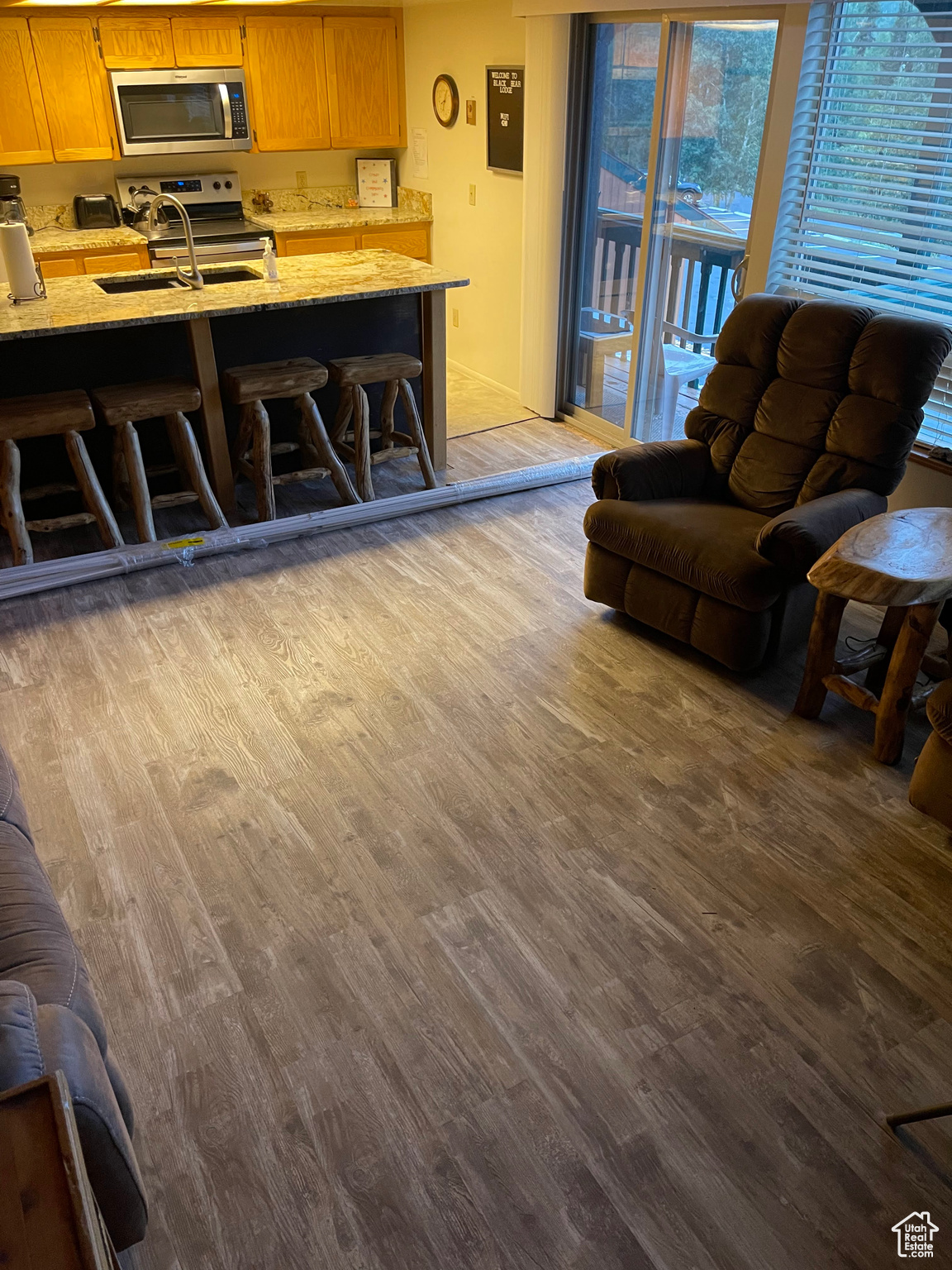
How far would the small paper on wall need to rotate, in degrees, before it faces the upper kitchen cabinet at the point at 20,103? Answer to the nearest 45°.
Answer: approximately 45° to its right

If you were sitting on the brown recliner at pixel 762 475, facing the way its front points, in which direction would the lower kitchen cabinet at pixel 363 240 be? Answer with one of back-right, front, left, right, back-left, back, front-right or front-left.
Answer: right

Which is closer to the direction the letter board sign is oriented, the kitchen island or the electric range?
the kitchen island

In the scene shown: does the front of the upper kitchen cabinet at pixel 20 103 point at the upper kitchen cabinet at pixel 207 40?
no

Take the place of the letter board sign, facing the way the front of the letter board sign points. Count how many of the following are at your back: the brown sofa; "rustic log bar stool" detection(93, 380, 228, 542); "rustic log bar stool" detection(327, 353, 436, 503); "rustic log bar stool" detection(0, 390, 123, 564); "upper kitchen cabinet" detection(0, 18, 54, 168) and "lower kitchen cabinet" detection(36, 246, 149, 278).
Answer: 0

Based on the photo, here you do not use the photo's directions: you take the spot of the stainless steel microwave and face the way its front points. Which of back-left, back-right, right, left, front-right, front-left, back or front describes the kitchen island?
front

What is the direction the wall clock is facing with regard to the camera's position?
facing the viewer and to the left of the viewer

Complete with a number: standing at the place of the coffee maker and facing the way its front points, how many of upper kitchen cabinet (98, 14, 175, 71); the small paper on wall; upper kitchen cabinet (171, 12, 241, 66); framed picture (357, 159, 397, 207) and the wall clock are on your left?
5

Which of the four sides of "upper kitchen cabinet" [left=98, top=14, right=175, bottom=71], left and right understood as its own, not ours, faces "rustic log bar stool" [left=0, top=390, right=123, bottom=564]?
front

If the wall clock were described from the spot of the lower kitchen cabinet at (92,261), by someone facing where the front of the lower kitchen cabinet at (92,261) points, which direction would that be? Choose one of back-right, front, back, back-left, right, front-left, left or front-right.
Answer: left

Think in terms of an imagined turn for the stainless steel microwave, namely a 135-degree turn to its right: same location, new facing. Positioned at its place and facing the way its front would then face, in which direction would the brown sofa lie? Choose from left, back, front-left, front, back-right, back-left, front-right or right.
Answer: back-left

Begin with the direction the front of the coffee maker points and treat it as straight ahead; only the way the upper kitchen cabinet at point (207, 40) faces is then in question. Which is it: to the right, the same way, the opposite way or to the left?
the same way

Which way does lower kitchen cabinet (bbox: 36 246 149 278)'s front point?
toward the camera

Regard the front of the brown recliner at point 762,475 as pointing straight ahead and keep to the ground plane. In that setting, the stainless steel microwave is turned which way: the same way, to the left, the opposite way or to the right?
to the left

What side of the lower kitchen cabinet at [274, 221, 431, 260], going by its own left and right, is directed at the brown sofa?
front

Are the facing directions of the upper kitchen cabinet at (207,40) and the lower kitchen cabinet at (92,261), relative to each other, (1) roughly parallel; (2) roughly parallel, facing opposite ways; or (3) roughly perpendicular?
roughly parallel

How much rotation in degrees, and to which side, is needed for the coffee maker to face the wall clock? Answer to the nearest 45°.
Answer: approximately 90° to its left

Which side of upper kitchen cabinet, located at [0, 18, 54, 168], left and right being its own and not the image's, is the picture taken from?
front
